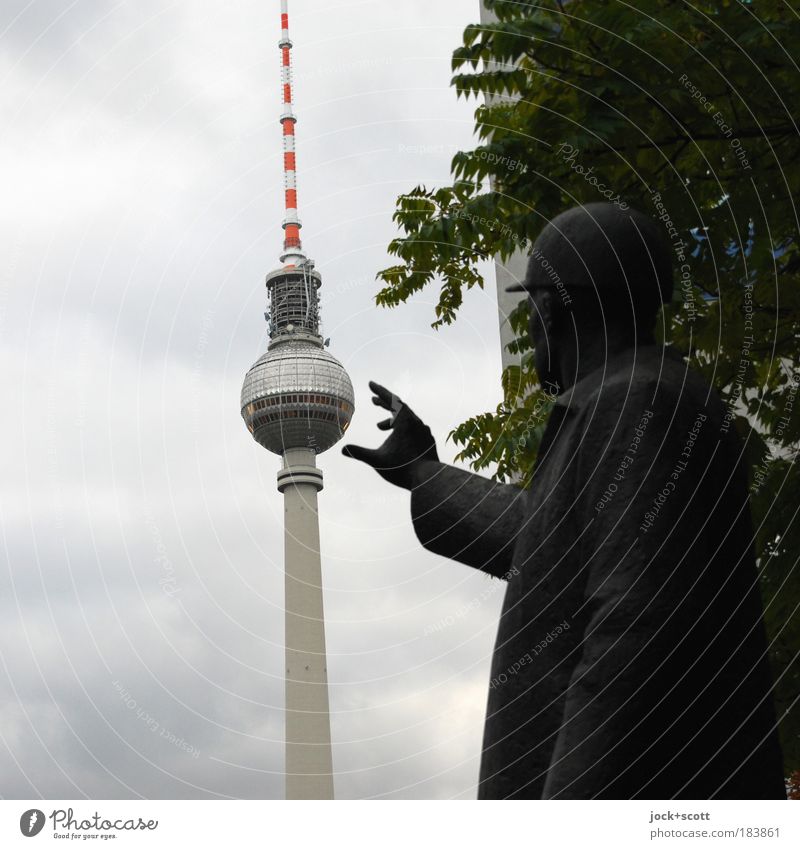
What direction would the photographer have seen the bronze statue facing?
facing away from the viewer and to the left of the viewer
